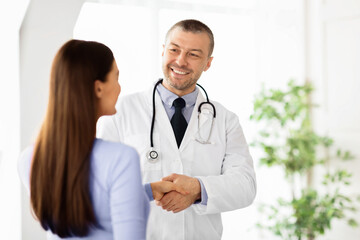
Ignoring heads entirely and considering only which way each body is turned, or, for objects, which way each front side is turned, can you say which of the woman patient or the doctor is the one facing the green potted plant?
the woman patient

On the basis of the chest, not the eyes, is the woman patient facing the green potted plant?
yes

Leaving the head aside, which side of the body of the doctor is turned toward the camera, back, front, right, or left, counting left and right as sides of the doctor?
front

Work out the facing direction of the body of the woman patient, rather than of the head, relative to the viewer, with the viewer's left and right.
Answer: facing away from the viewer and to the right of the viewer

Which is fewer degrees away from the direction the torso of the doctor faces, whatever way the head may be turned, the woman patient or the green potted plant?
the woman patient

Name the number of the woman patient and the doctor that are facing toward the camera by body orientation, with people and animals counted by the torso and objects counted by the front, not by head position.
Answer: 1

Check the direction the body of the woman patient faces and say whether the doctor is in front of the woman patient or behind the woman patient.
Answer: in front

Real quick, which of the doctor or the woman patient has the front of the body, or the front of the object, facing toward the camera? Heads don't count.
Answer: the doctor

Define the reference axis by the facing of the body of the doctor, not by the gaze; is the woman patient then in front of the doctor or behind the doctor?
in front

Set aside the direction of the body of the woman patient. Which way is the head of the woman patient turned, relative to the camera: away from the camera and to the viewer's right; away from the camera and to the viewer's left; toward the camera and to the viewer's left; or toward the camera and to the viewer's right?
away from the camera and to the viewer's right

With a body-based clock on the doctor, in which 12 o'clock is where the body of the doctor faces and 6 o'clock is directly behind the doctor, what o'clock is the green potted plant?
The green potted plant is roughly at 7 o'clock from the doctor.
